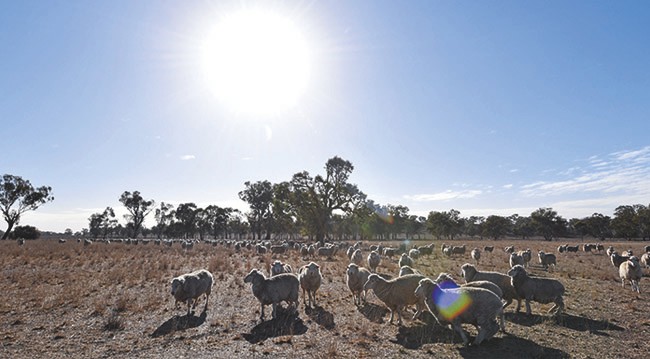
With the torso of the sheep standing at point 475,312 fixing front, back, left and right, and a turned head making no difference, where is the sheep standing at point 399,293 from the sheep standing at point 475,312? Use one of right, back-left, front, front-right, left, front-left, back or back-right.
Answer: front-right

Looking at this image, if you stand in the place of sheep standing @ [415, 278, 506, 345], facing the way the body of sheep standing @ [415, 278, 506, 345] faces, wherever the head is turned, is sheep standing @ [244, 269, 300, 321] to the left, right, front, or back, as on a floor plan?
front

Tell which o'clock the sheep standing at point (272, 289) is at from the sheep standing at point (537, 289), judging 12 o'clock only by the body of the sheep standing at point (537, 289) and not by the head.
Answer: the sheep standing at point (272, 289) is roughly at 11 o'clock from the sheep standing at point (537, 289).

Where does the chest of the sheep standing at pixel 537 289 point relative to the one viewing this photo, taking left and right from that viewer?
facing to the left of the viewer

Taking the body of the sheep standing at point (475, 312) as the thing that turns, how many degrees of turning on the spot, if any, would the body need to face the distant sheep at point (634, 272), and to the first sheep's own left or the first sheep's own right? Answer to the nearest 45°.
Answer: approximately 135° to the first sheep's own right

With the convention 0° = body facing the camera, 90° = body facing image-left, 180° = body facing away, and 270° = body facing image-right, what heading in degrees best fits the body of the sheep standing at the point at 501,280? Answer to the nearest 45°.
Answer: approximately 90°

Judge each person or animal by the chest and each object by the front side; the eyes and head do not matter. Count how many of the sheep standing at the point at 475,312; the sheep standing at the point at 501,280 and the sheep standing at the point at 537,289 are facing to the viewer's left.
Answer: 3

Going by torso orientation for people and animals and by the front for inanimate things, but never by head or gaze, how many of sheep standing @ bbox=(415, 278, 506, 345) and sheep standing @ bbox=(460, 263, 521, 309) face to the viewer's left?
2

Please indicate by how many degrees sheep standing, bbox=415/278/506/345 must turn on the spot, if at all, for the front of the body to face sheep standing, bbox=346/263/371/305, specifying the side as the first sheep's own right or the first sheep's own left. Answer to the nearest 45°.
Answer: approximately 45° to the first sheep's own right

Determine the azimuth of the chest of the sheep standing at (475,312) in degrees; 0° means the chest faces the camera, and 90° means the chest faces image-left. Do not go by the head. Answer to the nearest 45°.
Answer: approximately 90°
